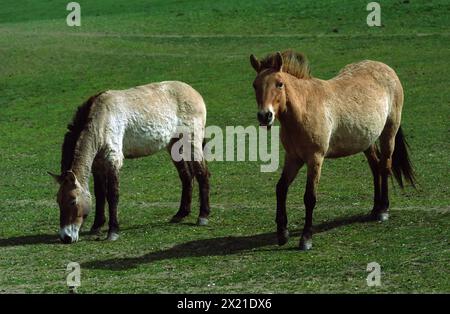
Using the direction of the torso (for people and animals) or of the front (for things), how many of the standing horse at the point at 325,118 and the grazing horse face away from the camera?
0

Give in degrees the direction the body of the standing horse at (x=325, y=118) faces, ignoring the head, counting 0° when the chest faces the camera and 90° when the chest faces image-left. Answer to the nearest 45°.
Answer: approximately 45°

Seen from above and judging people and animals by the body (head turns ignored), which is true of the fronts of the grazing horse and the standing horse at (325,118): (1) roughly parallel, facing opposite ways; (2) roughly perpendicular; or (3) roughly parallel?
roughly parallel

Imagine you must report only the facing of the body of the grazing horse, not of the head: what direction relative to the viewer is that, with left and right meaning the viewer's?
facing the viewer and to the left of the viewer

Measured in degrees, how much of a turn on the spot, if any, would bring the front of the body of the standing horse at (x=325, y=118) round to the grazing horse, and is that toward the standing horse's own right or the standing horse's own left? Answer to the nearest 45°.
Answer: approximately 45° to the standing horse's own right
